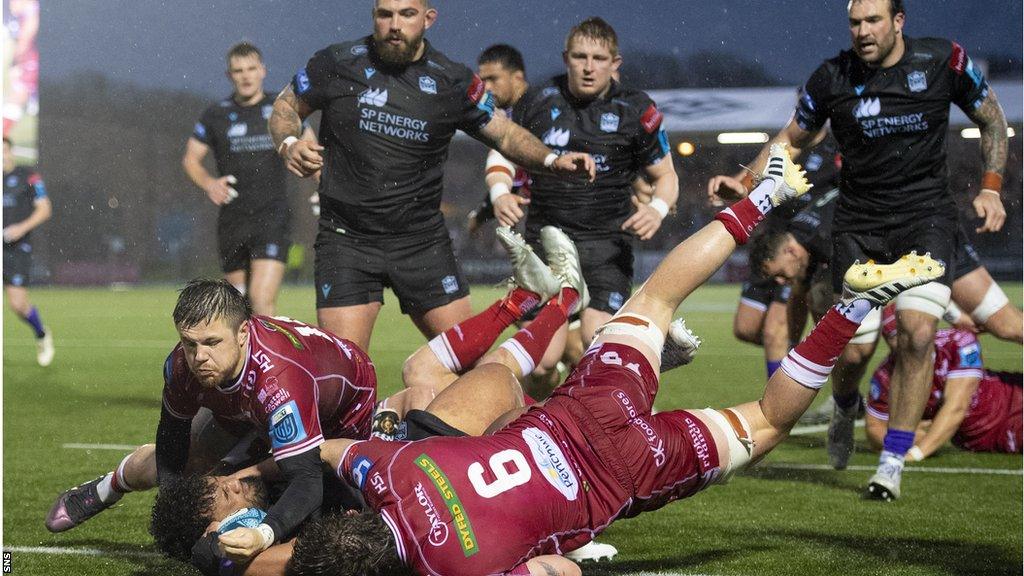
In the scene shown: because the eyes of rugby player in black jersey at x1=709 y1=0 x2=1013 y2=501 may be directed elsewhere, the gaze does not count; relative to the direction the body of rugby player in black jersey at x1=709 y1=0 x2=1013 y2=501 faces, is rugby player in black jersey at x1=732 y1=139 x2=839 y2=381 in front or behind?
behind

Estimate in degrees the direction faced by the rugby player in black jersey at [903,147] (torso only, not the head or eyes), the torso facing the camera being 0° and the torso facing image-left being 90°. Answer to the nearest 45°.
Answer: approximately 0°

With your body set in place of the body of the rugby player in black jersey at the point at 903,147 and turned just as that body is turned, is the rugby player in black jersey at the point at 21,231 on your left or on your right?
on your right

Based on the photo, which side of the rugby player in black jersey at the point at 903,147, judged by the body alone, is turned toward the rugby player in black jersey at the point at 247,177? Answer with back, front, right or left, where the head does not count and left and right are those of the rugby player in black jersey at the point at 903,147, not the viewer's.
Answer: right

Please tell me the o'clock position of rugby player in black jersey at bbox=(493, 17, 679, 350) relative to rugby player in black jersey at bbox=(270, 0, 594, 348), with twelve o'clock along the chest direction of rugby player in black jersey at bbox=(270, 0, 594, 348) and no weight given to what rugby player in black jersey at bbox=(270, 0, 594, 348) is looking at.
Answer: rugby player in black jersey at bbox=(493, 17, 679, 350) is roughly at 8 o'clock from rugby player in black jersey at bbox=(270, 0, 594, 348).

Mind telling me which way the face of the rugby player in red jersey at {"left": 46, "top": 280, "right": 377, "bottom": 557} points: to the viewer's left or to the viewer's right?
to the viewer's left

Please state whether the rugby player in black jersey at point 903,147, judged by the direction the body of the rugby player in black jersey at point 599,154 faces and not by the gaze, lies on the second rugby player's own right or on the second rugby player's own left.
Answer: on the second rugby player's own left
